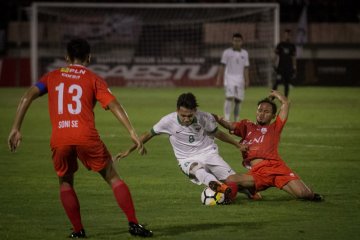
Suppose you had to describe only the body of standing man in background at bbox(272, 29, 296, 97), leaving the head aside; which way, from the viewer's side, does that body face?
toward the camera

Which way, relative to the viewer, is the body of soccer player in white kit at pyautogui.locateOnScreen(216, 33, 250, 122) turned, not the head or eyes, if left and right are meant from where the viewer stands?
facing the viewer

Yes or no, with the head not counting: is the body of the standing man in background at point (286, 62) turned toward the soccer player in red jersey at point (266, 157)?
yes

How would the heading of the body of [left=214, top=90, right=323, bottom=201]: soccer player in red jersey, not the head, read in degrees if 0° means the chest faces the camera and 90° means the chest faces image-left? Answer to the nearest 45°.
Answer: approximately 45°

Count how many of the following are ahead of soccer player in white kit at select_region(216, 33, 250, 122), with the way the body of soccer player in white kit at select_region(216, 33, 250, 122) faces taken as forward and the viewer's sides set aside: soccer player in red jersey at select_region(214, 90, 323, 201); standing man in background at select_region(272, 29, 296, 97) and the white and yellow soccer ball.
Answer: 2

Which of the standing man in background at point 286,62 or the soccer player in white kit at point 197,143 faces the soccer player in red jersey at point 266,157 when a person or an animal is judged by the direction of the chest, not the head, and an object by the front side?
the standing man in background

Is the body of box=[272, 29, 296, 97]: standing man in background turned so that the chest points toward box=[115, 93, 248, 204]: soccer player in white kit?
yes

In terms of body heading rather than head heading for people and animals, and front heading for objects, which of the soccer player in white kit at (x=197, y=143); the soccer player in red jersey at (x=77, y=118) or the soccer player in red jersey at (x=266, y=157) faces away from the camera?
the soccer player in red jersey at (x=77, y=118)

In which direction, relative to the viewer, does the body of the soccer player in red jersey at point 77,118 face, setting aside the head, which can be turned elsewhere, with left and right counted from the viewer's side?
facing away from the viewer

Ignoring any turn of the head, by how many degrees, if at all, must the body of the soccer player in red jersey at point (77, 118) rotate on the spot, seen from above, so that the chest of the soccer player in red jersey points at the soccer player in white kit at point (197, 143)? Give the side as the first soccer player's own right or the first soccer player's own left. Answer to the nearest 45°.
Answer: approximately 45° to the first soccer player's own right

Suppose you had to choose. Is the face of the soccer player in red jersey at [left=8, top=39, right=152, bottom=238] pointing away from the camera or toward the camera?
away from the camera

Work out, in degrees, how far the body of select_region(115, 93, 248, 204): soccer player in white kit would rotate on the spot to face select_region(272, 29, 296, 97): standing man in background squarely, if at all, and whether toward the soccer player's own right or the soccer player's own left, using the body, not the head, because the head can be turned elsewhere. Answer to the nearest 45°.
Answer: approximately 180°

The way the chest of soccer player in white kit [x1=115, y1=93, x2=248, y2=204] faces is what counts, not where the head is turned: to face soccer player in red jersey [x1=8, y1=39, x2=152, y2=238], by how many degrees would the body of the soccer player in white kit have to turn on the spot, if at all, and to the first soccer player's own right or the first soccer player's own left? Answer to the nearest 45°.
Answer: approximately 45° to the first soccer player's own right

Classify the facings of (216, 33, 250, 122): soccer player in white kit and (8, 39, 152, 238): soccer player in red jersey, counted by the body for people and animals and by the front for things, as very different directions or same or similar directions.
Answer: very different directions

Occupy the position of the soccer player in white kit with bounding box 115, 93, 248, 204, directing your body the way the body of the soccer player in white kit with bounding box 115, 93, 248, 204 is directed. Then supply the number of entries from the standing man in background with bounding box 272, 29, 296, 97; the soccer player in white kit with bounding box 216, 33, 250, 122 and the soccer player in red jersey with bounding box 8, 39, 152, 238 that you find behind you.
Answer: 2

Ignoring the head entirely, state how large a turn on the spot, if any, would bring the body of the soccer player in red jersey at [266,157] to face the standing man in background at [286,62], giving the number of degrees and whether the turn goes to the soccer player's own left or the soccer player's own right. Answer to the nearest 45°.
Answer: approximately 135° to the soccer player's own right

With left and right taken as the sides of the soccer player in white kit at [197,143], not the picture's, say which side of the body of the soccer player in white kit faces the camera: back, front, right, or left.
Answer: front

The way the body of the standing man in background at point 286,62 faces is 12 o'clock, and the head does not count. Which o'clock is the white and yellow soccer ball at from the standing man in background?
The white and yellow soccer ball is roughly at 12 o'clock from the standing man in background.

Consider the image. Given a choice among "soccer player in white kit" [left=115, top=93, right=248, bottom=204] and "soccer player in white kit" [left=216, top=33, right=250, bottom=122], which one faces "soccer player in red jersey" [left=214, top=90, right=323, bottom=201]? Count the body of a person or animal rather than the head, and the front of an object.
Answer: "soccer player in white kit" [left=216, top=33, right=250, bottom=122]
